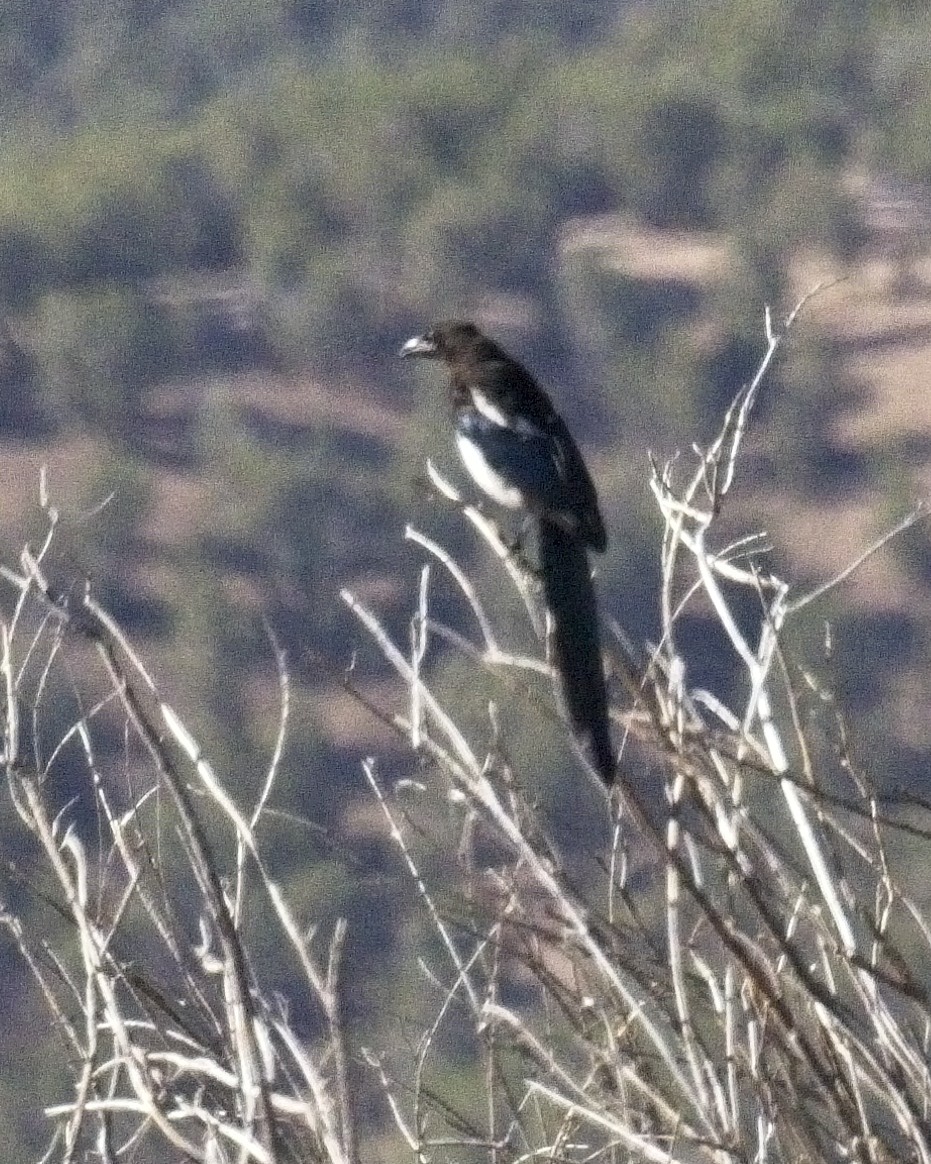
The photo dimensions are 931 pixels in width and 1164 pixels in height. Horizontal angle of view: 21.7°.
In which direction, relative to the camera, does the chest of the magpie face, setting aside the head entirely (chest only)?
to the viewer's left
